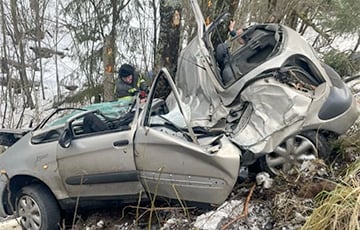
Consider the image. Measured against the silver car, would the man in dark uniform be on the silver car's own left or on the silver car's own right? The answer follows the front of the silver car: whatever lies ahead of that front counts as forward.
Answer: on the silver car's own right

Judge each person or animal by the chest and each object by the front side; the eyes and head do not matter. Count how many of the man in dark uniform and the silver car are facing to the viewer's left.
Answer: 1

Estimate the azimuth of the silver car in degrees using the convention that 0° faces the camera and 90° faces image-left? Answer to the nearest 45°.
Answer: approximately 90°

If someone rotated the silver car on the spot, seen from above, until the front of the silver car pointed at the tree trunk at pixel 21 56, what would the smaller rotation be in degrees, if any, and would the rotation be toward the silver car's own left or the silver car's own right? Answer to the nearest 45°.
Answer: approximately 90° to the silver car's own right

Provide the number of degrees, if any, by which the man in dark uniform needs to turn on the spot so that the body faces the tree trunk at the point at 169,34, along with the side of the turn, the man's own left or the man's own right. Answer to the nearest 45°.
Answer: approximately 90° to the man's own left

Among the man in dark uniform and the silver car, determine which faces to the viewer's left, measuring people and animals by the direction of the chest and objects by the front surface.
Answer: the silver car

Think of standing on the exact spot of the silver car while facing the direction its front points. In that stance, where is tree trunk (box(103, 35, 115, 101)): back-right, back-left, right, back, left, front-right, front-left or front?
right
